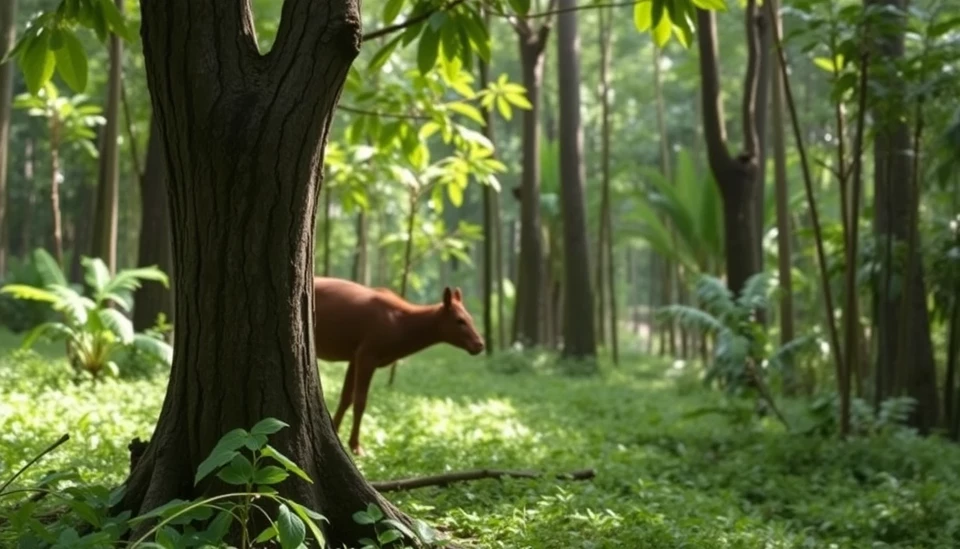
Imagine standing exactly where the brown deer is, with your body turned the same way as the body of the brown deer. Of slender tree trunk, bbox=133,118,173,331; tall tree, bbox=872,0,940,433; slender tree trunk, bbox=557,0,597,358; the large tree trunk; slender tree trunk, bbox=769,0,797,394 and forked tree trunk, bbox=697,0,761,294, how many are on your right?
1

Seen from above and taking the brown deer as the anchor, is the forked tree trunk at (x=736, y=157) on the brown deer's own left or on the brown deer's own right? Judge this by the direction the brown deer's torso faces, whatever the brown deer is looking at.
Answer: on the brown deer's own left

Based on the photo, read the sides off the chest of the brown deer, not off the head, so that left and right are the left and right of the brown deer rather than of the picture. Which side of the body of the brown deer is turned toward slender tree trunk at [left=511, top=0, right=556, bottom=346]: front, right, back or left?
left

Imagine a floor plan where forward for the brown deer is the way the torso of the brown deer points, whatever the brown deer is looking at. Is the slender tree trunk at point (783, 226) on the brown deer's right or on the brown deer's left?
on the brown deer's left

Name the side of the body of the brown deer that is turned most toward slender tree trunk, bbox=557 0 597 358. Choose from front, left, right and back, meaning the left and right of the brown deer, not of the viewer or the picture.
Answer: left

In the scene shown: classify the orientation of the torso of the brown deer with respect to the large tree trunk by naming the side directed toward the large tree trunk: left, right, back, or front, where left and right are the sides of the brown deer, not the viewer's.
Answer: right

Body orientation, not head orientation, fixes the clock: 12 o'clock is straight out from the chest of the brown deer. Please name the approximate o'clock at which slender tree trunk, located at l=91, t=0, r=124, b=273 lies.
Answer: The slender tree trunk is roughly at 8 o'clock from the brown deer.

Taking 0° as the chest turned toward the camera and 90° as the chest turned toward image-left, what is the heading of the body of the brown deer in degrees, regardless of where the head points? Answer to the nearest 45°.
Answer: approximately 270°

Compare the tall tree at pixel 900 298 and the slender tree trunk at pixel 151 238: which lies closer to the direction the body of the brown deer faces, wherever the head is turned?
the tall tree

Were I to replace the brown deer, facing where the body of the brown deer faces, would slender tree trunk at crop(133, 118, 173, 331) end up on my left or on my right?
on my left
